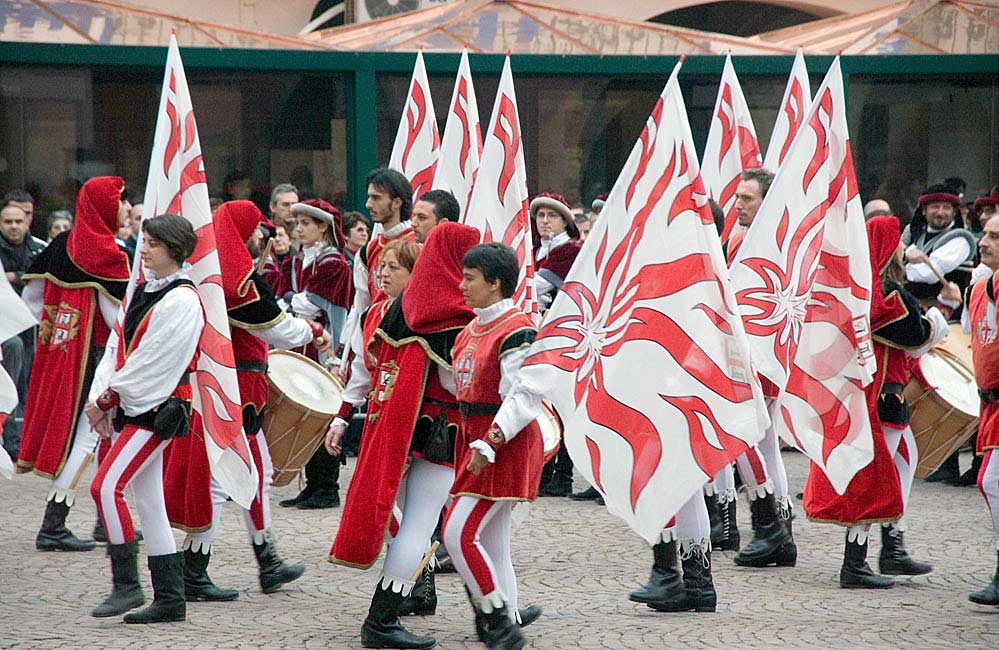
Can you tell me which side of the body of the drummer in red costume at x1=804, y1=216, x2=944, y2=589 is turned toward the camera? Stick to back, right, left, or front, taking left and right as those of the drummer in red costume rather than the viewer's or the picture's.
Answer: right

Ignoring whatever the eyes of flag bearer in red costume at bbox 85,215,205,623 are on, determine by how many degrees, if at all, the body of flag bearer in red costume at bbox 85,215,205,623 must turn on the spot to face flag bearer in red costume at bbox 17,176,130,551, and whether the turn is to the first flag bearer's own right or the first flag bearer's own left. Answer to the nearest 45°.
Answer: approximately 135° to the first flag bearer's own right

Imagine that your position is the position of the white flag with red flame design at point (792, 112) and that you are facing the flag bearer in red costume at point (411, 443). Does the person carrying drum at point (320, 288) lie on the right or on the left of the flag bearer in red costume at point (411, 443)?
right

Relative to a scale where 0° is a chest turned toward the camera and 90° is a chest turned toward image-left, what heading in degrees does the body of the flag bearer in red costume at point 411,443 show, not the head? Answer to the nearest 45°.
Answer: approximately 225°

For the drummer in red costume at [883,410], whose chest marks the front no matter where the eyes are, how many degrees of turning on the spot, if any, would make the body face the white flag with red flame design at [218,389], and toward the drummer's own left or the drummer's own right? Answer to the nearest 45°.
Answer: approximately 135° to the drummer's own right

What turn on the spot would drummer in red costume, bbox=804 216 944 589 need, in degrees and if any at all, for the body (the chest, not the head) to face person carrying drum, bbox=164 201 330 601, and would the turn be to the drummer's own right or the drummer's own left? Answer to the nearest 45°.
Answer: approximately 180°

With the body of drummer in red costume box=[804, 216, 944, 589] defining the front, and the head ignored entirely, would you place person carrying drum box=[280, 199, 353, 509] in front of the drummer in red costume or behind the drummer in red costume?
behind
